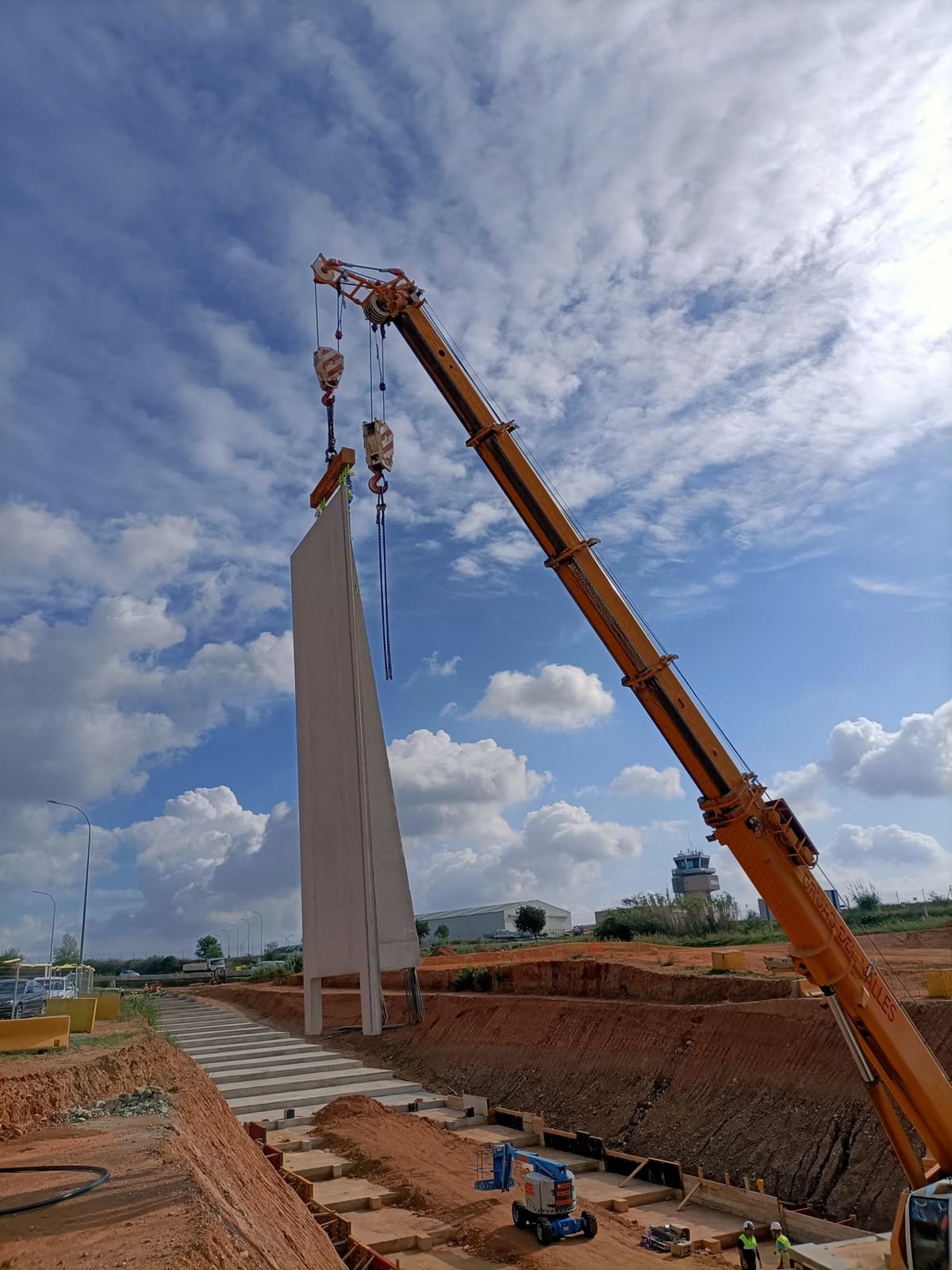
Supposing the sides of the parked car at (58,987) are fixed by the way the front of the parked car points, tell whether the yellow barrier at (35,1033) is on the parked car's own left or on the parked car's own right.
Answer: on the parked car's own right

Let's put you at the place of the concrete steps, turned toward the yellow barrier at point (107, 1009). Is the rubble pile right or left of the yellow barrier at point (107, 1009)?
left

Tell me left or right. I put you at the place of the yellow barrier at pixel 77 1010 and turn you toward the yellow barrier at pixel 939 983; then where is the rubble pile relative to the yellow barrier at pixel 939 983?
right

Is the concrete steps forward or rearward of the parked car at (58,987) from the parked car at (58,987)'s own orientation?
forward

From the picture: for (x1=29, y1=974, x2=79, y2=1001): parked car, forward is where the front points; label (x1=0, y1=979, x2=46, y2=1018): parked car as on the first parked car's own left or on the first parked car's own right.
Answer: on the first parked car's own right

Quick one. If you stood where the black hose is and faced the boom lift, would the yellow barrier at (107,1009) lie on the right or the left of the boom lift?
left

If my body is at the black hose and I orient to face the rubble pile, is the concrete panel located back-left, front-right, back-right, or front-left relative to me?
front-right
